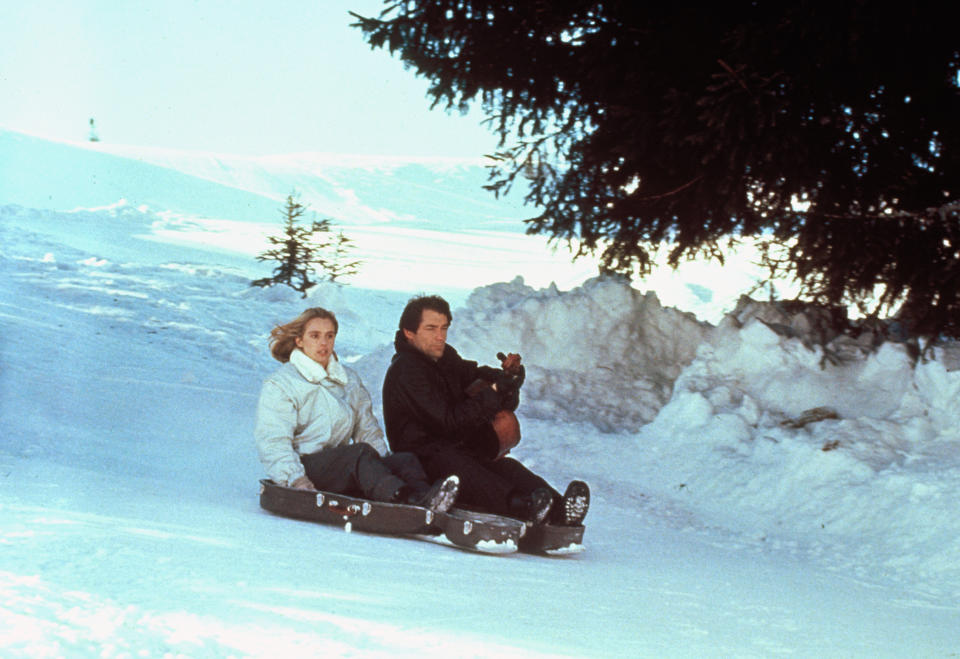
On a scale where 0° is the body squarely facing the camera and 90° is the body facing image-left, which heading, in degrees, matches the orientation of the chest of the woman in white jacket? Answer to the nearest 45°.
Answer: approximately 315°

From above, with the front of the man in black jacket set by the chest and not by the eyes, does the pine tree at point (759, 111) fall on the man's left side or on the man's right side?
on the man's left side

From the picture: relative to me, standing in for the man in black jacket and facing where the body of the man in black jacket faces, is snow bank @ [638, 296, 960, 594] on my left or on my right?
on my left

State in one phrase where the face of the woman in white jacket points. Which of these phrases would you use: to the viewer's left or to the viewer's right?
to the viewer's right

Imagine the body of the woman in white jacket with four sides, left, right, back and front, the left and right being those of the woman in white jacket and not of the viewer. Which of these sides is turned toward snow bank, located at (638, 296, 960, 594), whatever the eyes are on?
left

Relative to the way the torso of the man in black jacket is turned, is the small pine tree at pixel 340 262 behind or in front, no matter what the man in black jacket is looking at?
behind

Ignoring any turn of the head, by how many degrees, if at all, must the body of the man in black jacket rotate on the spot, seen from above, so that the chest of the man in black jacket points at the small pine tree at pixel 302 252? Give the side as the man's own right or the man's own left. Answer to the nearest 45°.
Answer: approximately 135° to the man's own left

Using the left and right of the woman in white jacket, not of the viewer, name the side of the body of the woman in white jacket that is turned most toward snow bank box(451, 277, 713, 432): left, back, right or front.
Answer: left

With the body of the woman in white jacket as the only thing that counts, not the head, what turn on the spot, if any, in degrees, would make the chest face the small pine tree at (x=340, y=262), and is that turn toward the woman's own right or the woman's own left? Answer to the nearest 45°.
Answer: approximately 135° to the woman's own left
